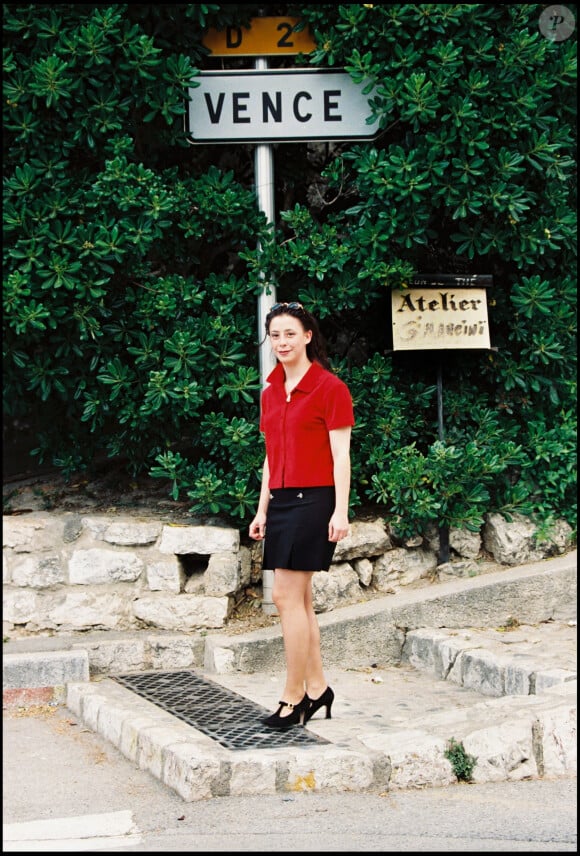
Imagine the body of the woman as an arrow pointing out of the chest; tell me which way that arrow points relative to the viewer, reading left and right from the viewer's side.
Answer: facing the viewer and to the left of the viewer

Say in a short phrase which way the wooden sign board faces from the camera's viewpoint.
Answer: facing the viewer

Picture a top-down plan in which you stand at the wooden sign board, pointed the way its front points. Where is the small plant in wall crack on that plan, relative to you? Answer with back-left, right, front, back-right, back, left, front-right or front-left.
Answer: front

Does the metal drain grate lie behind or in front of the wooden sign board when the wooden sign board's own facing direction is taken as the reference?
in front

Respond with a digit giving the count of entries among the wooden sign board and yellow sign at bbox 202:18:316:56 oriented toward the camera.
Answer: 2

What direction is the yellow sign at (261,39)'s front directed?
toward the camera
